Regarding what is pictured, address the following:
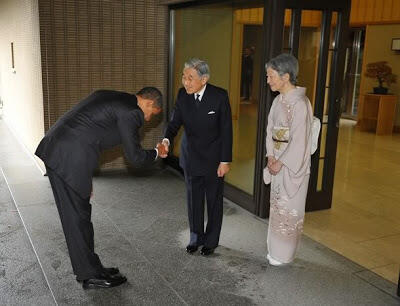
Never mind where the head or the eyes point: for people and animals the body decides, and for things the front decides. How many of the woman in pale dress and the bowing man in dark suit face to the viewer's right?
1

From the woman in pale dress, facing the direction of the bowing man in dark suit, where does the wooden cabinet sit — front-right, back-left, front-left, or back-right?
back-right

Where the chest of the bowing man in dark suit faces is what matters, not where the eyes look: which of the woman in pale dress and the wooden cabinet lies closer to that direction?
the woman in pale dress

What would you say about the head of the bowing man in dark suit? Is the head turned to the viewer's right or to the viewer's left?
to the viewer's right

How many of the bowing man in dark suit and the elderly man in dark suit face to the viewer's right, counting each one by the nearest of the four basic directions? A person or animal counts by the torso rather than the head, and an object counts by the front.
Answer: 1

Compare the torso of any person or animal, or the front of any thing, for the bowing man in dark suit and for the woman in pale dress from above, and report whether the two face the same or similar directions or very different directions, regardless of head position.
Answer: very different directions

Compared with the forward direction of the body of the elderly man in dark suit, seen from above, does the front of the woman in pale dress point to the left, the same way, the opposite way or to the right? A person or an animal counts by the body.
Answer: the same way

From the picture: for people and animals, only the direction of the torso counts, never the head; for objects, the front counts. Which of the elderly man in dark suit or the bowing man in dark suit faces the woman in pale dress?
the bowing man in dark suit

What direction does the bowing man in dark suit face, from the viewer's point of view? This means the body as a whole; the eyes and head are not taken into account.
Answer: to the viewer's right

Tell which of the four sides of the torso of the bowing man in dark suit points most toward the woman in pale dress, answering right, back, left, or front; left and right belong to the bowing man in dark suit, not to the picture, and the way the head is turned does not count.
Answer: front

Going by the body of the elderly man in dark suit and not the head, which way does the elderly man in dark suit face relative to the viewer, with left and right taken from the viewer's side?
facing the viewer and to the left of the viewer

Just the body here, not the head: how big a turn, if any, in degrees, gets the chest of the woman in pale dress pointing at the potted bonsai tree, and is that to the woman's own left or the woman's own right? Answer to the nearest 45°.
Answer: approximately 135° to the woman's own right

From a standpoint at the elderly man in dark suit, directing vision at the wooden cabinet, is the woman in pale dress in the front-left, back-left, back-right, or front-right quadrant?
front-right

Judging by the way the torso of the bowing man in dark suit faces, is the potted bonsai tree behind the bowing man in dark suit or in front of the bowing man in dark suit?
in front

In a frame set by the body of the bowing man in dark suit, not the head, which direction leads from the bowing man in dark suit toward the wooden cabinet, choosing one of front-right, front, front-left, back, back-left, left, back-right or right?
front-left
